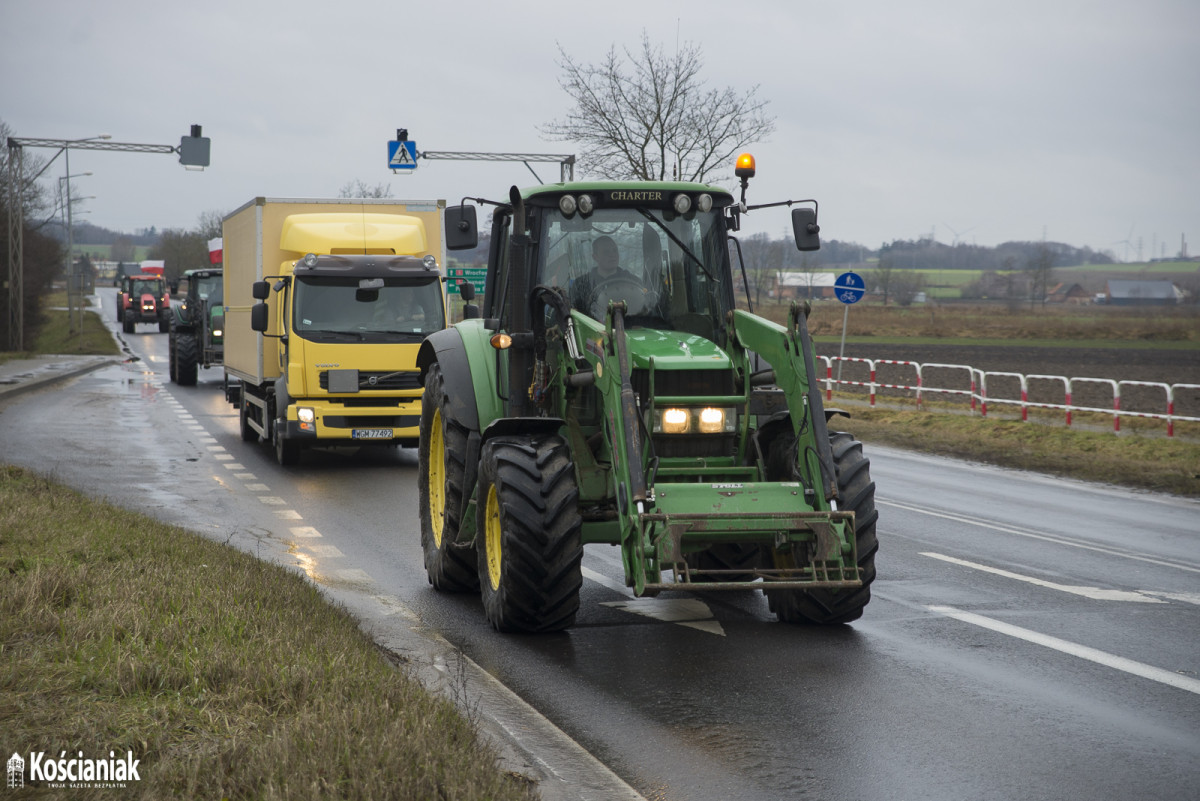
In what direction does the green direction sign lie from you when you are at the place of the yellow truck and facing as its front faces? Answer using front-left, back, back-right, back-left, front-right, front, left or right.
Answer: back

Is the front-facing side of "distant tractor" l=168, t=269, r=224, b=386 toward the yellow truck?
yes

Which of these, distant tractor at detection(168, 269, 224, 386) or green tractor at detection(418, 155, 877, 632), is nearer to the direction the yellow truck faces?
the green tractor

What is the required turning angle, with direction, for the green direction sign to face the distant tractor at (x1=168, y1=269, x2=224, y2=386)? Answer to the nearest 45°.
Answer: approximately 45° to its right

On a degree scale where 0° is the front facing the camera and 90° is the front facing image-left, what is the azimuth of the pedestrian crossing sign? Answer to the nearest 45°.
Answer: approximately 0°

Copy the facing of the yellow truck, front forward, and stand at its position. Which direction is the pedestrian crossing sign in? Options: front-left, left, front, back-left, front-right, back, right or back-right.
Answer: back

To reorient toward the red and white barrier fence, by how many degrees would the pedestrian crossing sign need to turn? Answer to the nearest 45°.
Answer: approximately 45° to its left

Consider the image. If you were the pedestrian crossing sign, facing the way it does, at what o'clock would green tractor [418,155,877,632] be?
The green tractor is roughly at 12 o'clock from the pedestrian crossing sign.

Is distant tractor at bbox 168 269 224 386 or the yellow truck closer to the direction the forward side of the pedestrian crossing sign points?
the yellow truck

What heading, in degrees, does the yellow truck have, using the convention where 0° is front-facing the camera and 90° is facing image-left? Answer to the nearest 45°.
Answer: approximately 0°
